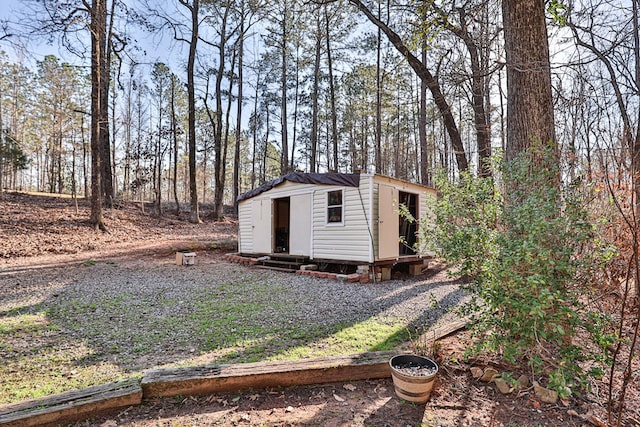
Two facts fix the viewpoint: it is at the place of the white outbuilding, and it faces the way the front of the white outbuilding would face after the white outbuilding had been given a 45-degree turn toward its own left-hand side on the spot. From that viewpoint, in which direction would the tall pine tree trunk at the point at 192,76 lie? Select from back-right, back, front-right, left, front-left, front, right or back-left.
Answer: back-right

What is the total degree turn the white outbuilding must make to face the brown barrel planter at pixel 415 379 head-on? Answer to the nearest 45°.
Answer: approximately 45° to its left

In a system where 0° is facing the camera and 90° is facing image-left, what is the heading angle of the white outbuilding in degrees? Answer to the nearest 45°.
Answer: approximately 45°

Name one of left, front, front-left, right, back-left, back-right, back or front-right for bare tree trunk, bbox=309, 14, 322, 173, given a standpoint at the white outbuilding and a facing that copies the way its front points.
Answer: back-right

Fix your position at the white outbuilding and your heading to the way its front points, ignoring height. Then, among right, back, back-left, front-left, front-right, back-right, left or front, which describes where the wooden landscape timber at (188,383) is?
front-left

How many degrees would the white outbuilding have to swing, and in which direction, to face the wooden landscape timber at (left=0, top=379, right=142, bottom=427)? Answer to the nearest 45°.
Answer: approximately 45° to its left

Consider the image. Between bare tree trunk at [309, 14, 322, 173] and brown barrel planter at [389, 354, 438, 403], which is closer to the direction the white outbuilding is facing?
the brown barrel planter

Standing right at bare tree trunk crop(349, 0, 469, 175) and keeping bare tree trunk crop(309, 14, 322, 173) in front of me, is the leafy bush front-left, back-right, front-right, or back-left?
back-left
